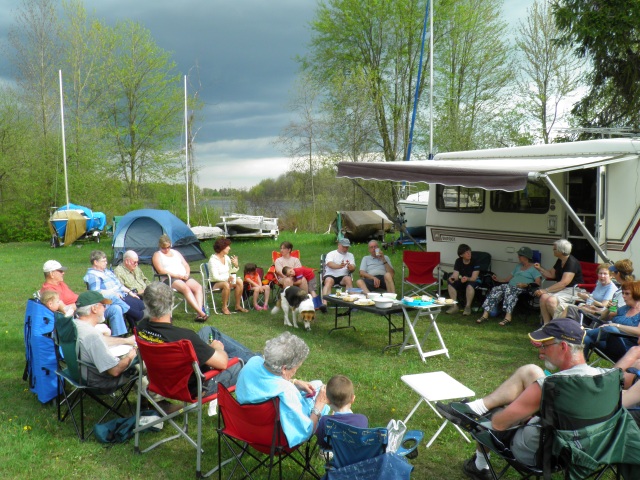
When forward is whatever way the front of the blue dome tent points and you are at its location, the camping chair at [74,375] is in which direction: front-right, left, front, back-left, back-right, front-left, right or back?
front-left

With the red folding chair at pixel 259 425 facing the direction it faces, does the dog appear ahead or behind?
ahead

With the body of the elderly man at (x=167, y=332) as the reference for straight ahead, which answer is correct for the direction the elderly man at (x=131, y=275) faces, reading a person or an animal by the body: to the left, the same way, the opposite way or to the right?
to the right

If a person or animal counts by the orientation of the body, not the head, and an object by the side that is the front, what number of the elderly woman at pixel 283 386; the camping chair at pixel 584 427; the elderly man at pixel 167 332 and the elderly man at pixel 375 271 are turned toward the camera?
1

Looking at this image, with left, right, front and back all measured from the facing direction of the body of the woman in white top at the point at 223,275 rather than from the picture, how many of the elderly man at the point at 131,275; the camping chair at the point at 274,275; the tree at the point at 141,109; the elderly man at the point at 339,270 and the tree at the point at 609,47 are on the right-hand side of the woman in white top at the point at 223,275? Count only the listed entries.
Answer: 1

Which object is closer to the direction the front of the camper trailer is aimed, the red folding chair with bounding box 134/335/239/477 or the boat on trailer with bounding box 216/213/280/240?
the red folding chair

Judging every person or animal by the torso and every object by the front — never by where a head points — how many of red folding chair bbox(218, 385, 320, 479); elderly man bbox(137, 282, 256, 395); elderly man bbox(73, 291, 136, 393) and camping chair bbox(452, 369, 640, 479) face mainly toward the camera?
0

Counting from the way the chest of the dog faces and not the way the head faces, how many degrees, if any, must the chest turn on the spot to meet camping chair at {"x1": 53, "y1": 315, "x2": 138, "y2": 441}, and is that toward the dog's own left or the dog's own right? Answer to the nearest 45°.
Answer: approximately 90° to the dog's own right

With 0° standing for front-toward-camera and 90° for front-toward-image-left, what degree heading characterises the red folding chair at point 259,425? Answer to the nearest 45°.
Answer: approximately 225°

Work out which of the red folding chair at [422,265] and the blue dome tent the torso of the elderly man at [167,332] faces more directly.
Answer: the red folding chair

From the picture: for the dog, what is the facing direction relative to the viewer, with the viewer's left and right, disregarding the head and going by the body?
facing the viewer and to the right of the viewer

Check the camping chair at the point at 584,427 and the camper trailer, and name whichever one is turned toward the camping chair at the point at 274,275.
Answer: the camping chair at the point at 584,427

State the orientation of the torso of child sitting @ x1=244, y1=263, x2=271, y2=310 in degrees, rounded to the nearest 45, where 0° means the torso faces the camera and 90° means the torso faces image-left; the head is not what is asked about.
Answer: approximately 315°

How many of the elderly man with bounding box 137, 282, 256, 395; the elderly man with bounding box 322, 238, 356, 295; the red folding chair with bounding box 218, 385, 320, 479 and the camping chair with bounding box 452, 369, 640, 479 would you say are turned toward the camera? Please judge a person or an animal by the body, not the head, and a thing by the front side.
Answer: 1

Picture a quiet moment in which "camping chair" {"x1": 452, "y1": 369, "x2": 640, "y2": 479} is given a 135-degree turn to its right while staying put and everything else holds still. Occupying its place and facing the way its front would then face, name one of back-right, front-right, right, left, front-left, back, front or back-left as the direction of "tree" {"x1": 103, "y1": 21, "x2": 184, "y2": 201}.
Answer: back-left

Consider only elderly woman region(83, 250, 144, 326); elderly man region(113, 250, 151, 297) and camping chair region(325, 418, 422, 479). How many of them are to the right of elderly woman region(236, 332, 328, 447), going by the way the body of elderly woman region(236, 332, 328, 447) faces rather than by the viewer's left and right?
1

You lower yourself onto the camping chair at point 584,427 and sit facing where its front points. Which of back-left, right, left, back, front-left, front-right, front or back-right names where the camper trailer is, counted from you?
front-right

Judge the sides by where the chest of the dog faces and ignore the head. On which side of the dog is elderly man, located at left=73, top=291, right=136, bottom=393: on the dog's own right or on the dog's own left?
on the dog's own right
